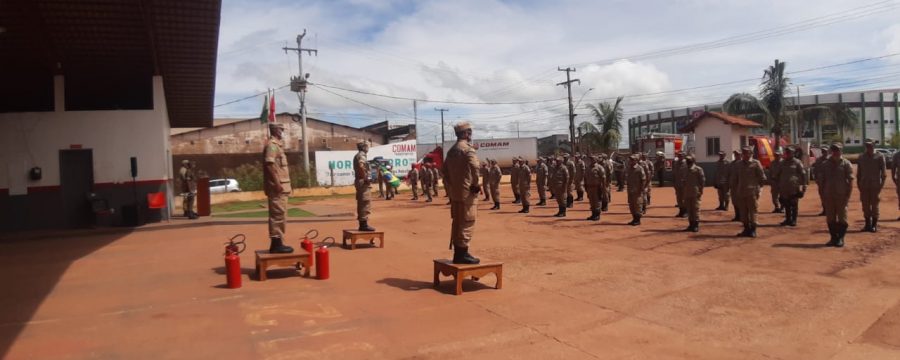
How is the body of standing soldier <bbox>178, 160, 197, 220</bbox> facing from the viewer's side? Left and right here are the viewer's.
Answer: facing to the right of the viewer

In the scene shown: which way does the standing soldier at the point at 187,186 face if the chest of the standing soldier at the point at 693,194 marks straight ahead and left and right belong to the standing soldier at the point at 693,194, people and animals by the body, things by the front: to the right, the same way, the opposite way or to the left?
the opposite way

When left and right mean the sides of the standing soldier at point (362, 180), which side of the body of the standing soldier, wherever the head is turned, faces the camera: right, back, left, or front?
right

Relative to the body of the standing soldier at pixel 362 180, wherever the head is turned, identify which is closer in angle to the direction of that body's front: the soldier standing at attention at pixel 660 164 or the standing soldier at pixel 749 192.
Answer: the standing soldier

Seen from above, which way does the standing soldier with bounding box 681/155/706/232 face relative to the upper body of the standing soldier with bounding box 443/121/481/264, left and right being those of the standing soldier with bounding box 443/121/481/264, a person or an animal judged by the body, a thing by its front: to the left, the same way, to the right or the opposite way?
the opposite way

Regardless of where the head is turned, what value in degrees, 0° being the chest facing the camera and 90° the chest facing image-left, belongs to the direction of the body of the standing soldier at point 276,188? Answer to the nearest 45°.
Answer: approximately 270°

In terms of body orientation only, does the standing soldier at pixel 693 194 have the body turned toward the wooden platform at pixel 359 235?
yes

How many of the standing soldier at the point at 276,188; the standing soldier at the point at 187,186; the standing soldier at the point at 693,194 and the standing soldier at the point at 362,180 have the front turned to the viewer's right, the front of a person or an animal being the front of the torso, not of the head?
3

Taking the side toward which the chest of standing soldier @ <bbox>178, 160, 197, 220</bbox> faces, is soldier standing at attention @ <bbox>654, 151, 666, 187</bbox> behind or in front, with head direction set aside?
in front

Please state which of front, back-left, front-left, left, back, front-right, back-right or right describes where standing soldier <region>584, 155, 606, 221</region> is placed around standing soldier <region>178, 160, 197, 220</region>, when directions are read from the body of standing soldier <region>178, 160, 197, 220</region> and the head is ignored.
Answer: front-right

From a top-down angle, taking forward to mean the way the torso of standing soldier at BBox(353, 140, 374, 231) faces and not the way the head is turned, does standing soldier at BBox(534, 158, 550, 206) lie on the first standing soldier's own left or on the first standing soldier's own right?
on the first standing soldier's own left
